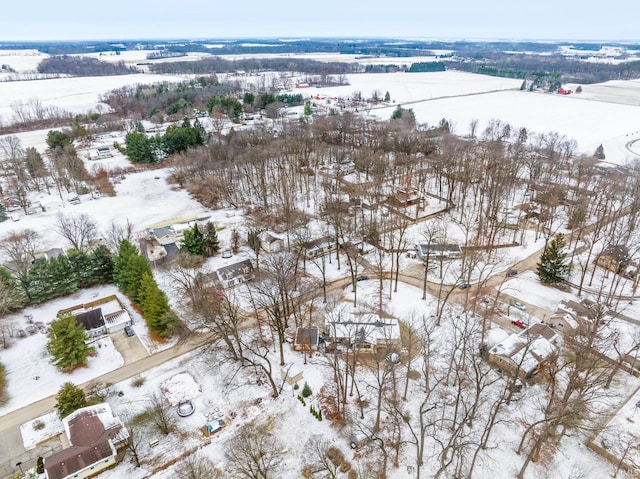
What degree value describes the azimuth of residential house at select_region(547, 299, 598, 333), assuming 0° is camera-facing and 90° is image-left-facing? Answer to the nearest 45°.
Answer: approximately 45°

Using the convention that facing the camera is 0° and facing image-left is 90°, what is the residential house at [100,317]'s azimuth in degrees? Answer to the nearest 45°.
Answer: approximately 315°

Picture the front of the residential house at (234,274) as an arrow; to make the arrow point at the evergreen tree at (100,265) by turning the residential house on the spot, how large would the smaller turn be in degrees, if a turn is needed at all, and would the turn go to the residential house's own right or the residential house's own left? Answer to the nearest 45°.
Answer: approximately 135° to the residential house's own right

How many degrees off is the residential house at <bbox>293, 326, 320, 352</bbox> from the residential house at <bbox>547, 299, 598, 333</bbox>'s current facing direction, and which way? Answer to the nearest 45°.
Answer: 0° — it already faces it

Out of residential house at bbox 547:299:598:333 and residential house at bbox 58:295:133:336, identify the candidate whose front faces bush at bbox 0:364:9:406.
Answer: residential house at bbox 547:299:598:333

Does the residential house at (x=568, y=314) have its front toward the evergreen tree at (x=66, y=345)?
yes
